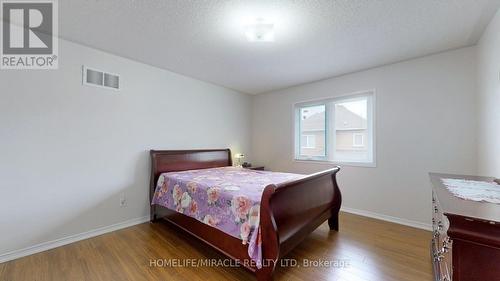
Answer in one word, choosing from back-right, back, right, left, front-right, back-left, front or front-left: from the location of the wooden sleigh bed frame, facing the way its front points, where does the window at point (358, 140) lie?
left

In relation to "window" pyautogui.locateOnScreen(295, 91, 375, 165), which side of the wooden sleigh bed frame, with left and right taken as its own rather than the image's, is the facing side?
left

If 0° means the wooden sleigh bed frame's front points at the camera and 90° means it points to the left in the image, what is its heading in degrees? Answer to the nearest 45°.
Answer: approximately 315°

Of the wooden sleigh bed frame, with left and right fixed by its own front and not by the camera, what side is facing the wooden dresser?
front

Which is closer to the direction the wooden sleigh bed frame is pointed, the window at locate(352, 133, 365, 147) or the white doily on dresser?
the white doily on dresser

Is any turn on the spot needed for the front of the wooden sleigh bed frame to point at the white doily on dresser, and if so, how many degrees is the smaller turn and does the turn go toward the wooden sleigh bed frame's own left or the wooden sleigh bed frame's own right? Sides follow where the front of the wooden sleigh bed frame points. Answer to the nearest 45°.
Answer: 0° — it already faces it
